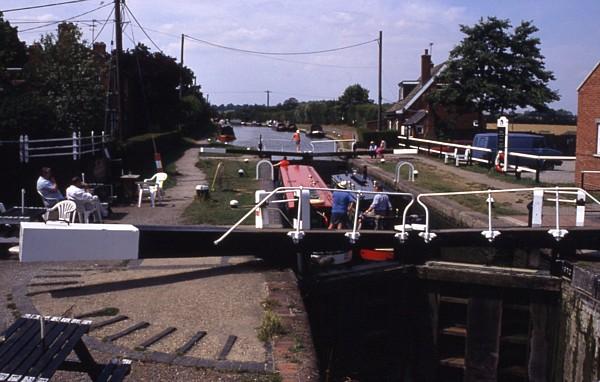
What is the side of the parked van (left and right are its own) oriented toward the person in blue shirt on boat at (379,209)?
right

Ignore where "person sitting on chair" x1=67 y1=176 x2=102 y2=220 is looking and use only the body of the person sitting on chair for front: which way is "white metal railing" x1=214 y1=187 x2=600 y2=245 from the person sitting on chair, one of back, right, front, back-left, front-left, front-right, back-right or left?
front-right

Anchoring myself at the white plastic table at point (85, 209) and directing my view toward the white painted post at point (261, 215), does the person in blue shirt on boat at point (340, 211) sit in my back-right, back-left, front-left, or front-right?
front-left

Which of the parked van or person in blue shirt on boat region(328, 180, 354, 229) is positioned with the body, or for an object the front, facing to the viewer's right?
the parked van

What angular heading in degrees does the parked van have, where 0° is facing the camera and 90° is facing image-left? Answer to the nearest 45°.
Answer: approximately 270°

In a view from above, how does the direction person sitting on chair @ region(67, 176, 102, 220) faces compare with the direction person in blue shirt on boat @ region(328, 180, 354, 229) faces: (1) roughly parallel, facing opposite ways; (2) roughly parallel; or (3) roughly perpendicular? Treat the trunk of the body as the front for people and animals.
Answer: roughly perpendicular

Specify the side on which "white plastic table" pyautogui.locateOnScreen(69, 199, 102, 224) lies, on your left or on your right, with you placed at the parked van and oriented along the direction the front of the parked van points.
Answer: on your right

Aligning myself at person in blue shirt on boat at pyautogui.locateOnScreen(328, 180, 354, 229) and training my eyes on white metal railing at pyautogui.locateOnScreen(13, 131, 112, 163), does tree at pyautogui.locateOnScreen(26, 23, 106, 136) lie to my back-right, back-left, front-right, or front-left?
front-right

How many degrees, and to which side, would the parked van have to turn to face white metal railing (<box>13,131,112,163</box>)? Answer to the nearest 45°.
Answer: approximately 135° to its right

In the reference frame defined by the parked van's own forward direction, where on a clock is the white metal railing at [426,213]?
The white metal railing is roughly at 3 o'clock from the parked van.

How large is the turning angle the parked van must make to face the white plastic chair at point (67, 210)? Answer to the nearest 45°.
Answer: approximately 90° to its right

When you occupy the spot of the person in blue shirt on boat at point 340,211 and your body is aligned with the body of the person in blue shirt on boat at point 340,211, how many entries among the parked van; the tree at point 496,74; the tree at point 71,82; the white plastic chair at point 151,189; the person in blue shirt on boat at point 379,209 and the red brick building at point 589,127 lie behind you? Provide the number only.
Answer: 0

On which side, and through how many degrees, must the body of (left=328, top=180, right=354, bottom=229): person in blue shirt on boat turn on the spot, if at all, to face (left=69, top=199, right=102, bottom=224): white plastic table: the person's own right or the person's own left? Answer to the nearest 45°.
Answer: approximately 90° to the person's own left

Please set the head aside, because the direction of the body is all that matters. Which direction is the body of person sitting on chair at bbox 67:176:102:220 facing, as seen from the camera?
to the viewer's right
